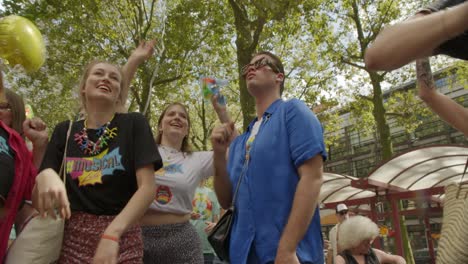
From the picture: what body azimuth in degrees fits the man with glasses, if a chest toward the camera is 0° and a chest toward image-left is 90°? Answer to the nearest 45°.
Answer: approximately 45°

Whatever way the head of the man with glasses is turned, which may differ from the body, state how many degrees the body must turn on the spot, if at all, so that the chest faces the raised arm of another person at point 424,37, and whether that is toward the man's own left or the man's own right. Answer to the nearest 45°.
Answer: approximately 45° to the man's own left

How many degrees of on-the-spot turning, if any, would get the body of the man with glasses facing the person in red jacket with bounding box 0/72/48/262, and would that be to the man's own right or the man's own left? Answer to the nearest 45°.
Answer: approximately 45° to the man's own right

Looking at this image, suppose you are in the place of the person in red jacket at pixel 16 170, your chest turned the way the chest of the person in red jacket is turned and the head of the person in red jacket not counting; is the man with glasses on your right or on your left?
on your left

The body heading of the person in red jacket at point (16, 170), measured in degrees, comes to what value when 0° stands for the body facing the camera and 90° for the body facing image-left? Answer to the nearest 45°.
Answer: approximately 0°

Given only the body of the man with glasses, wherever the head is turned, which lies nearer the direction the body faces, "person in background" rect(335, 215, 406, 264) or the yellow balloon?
the yellow balloon

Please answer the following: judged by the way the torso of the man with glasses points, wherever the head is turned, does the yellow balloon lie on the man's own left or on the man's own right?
on the man's own right

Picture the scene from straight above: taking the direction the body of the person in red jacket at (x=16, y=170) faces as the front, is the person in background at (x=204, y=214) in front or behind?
behind
